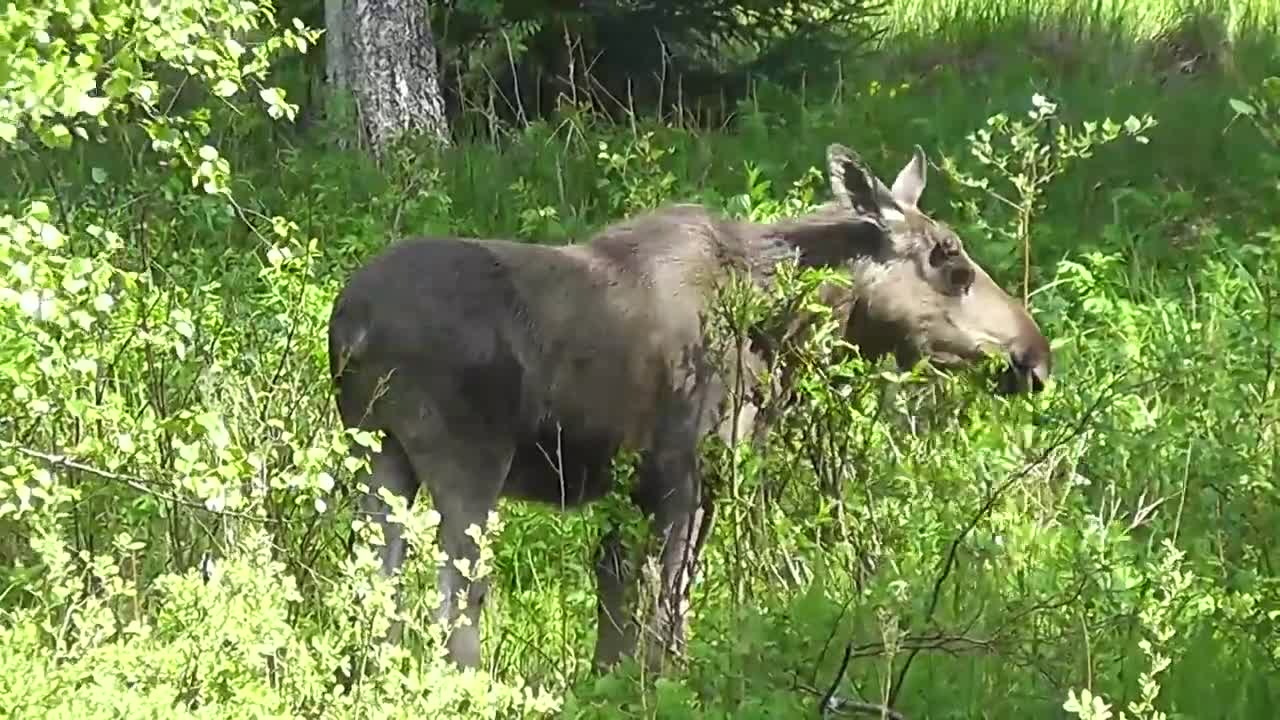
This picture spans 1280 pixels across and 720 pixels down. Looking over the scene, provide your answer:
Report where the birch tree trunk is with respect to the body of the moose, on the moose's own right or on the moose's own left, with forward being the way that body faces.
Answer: on the moose's own left

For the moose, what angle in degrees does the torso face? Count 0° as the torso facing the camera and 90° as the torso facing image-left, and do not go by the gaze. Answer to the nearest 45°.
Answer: approximately 270°
